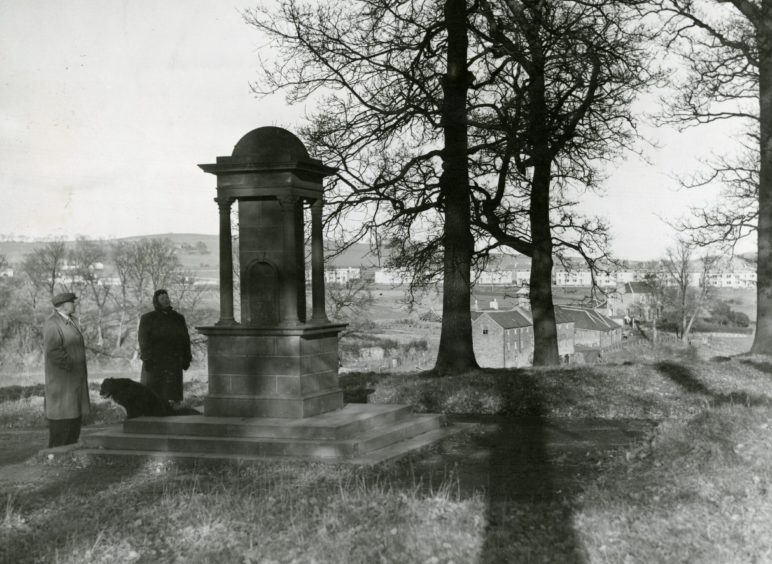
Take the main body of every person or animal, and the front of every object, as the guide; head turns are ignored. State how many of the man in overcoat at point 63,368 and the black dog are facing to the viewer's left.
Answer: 1

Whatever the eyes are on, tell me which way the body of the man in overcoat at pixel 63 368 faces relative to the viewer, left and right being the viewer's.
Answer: facing to the right of the viewer

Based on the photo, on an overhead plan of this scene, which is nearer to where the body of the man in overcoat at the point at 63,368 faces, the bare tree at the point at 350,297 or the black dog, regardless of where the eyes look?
the black dog

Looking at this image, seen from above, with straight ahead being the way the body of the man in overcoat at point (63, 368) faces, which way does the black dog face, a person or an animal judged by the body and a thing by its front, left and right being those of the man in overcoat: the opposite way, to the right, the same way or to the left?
the opposite way

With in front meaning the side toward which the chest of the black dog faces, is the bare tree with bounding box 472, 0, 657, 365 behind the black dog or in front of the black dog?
behind

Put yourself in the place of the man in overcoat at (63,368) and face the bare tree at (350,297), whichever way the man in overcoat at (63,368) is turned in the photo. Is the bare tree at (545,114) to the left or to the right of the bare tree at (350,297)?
right

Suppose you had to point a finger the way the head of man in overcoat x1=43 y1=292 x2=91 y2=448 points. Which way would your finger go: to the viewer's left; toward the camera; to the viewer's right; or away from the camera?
to the viewer's right

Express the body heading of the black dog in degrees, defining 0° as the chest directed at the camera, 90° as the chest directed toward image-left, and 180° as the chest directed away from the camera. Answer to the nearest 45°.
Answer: approximately 90°

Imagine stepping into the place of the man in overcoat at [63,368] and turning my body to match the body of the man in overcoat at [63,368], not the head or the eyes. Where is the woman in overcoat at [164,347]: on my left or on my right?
on my left

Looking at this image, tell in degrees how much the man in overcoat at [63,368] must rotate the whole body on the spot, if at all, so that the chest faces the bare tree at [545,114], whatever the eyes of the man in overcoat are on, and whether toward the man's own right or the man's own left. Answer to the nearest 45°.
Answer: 0° — they already face it
